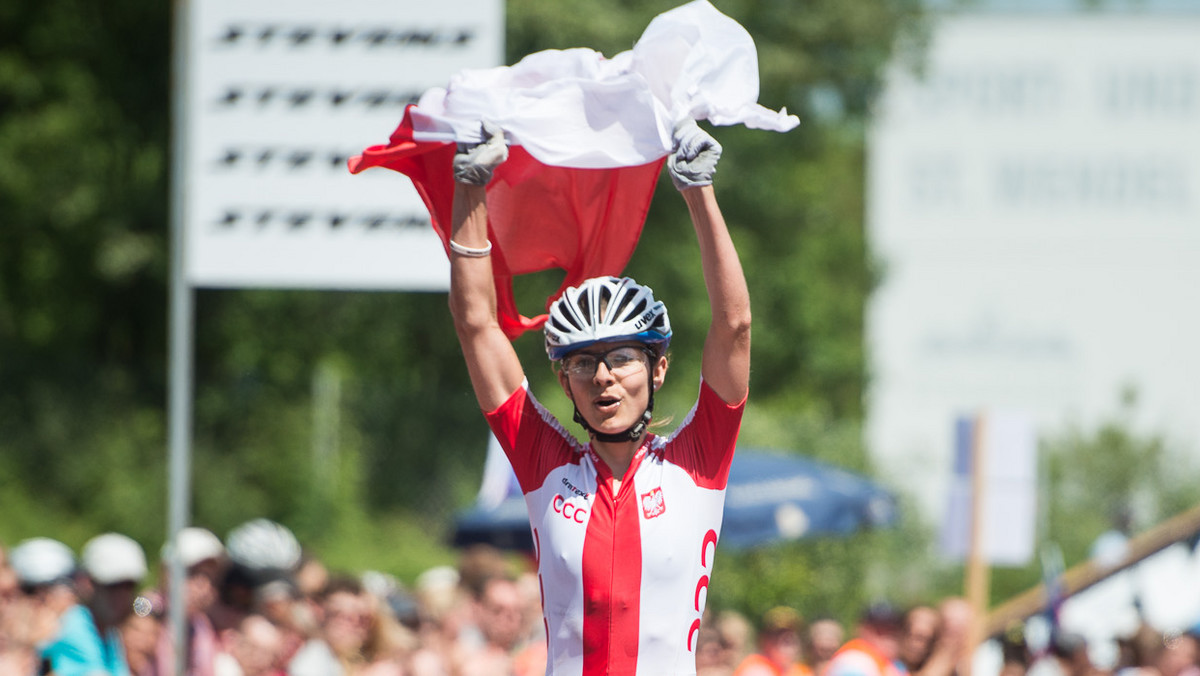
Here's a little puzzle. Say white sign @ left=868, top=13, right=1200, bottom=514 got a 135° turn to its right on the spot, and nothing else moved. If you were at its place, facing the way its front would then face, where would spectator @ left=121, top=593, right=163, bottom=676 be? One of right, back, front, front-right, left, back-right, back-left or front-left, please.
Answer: back-left

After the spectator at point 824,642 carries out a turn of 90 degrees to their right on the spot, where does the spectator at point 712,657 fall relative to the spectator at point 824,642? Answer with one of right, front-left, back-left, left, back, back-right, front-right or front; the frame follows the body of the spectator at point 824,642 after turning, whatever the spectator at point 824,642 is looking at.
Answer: front-left

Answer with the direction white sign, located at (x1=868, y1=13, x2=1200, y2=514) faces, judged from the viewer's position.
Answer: facing the viewer

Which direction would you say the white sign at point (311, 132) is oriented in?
toward the camera

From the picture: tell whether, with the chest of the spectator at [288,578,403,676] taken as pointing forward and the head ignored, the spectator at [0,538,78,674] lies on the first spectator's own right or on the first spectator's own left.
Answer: on the first spectator's own right

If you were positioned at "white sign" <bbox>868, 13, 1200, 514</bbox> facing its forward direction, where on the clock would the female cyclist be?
The female cyclist is roughly at 12 o'clock from the white sign.

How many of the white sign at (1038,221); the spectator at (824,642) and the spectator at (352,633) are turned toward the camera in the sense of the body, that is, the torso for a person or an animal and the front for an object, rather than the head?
3

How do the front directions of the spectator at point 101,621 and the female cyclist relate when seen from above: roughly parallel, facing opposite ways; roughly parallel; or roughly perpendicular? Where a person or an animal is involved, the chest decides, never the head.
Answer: roughly perpendicular

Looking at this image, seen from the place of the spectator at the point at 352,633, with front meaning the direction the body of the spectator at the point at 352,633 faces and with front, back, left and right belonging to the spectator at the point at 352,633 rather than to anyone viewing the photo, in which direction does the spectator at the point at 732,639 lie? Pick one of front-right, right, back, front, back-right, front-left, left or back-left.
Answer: left

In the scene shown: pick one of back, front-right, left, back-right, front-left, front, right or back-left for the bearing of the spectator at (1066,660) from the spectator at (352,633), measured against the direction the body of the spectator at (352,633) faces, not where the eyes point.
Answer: left

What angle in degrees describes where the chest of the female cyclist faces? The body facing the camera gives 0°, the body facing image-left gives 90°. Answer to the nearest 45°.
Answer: approximately 0°

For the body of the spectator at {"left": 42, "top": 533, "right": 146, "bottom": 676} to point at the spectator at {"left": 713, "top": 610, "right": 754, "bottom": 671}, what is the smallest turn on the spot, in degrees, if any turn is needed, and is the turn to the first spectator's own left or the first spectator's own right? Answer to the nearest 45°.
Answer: approximately 45° to the first spectator's own left

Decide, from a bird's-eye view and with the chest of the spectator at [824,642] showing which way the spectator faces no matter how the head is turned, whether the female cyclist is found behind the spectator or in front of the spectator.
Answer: in front

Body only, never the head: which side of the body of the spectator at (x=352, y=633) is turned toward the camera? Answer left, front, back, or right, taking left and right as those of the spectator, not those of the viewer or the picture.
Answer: front
